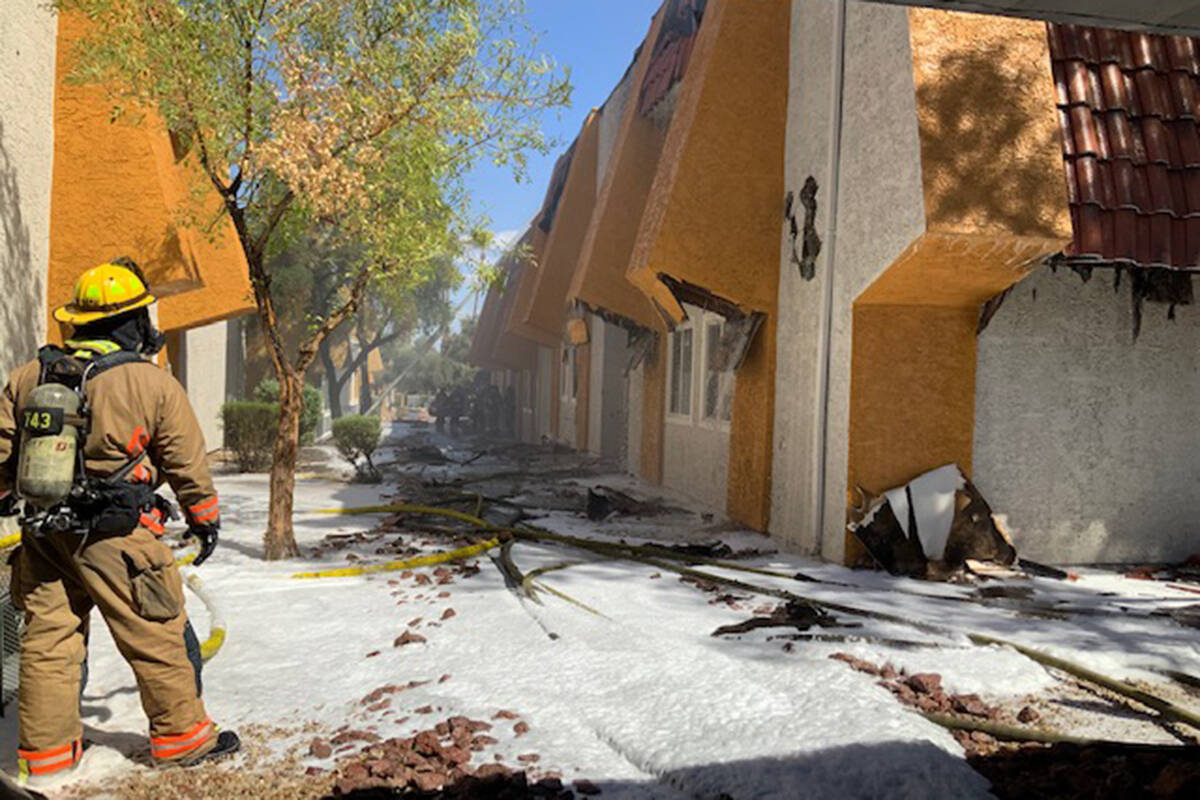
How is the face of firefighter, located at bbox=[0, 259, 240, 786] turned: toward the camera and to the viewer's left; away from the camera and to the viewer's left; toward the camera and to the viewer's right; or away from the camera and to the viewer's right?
away from the camera and to the viewer's right

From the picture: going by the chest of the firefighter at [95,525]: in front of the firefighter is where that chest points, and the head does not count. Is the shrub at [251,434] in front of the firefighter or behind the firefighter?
in front

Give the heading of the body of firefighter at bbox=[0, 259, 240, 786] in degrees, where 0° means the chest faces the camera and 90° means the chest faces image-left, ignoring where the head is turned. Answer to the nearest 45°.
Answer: approximately 225°

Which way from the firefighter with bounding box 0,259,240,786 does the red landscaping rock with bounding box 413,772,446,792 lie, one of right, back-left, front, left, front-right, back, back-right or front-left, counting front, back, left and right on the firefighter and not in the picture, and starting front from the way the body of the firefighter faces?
right

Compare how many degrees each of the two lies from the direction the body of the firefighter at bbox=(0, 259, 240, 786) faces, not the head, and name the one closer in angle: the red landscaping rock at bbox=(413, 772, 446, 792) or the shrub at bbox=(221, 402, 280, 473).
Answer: the shrub

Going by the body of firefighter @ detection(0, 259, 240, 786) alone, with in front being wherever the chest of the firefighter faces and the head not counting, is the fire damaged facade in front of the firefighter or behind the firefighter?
in front

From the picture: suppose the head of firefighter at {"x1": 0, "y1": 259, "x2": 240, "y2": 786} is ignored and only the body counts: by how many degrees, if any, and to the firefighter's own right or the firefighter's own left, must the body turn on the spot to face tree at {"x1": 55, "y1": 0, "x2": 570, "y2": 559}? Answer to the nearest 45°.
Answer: approximately 45° to the firefighter's own left

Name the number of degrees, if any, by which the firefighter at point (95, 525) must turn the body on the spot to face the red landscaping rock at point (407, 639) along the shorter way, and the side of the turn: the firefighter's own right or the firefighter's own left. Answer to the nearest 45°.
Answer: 0° — they already face it
